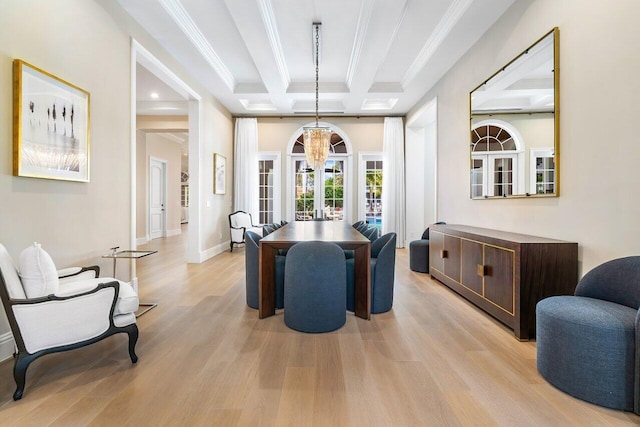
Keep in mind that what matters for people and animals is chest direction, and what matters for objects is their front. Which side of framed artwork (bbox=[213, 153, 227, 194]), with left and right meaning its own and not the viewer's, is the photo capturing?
right

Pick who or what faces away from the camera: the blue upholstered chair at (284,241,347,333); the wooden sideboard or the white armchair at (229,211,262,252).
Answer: the blue upholstered chair

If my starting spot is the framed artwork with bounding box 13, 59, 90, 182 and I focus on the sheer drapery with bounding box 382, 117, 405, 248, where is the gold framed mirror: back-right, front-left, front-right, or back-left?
front-right

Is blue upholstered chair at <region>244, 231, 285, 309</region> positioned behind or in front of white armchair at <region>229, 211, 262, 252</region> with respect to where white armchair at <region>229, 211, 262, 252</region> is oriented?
in front

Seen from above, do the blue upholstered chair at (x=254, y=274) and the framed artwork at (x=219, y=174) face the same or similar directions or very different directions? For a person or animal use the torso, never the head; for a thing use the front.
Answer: same or similar directions

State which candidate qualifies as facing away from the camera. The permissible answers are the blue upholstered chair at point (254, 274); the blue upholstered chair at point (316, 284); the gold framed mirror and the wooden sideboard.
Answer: the blue upholstered chair at point (316, 284)

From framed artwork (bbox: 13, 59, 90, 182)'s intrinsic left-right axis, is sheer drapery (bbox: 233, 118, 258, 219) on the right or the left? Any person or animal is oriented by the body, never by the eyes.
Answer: on its left

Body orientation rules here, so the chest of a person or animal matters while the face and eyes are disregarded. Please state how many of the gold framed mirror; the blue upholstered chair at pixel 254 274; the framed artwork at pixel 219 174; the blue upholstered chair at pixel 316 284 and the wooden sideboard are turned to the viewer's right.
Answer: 2

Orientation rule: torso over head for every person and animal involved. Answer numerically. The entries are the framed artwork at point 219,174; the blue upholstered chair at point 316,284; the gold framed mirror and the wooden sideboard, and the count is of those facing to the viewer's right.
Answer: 1

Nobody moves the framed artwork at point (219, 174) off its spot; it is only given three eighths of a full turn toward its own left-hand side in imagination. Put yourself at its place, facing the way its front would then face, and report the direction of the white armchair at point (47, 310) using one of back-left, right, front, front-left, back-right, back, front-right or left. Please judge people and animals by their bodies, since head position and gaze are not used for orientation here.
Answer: back-left

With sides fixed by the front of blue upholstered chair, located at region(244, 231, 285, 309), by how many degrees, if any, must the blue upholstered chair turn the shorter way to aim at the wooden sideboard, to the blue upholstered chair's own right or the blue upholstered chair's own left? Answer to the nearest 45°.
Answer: approximately 45° to the blue upholstered chair's own right

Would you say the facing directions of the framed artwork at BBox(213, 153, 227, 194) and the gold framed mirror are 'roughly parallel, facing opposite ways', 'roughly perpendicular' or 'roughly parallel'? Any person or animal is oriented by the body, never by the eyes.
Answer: roughly parallel, facing opposite ways

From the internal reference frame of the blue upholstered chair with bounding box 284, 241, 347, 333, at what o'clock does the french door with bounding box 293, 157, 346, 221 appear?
The french door is roughly at 12 o'clock from the blue upholstered chair.

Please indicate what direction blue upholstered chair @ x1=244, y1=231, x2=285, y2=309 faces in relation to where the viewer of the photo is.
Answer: facing to the right of the viewer

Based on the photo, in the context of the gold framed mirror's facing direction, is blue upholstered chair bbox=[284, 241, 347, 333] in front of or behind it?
in front

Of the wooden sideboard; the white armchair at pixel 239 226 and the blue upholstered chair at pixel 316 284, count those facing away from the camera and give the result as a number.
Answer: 1
